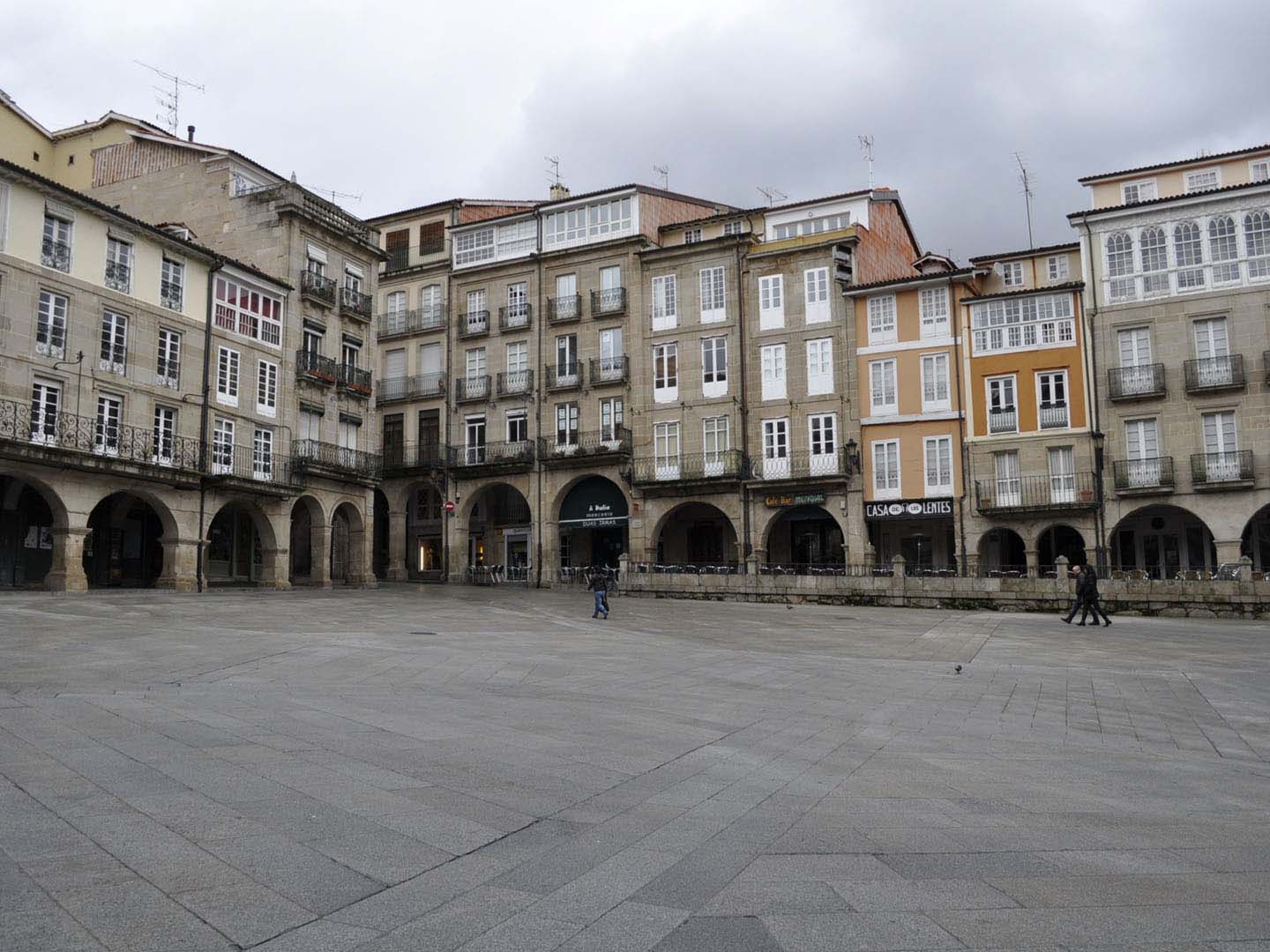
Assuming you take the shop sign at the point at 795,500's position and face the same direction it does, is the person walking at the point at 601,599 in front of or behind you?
in front
